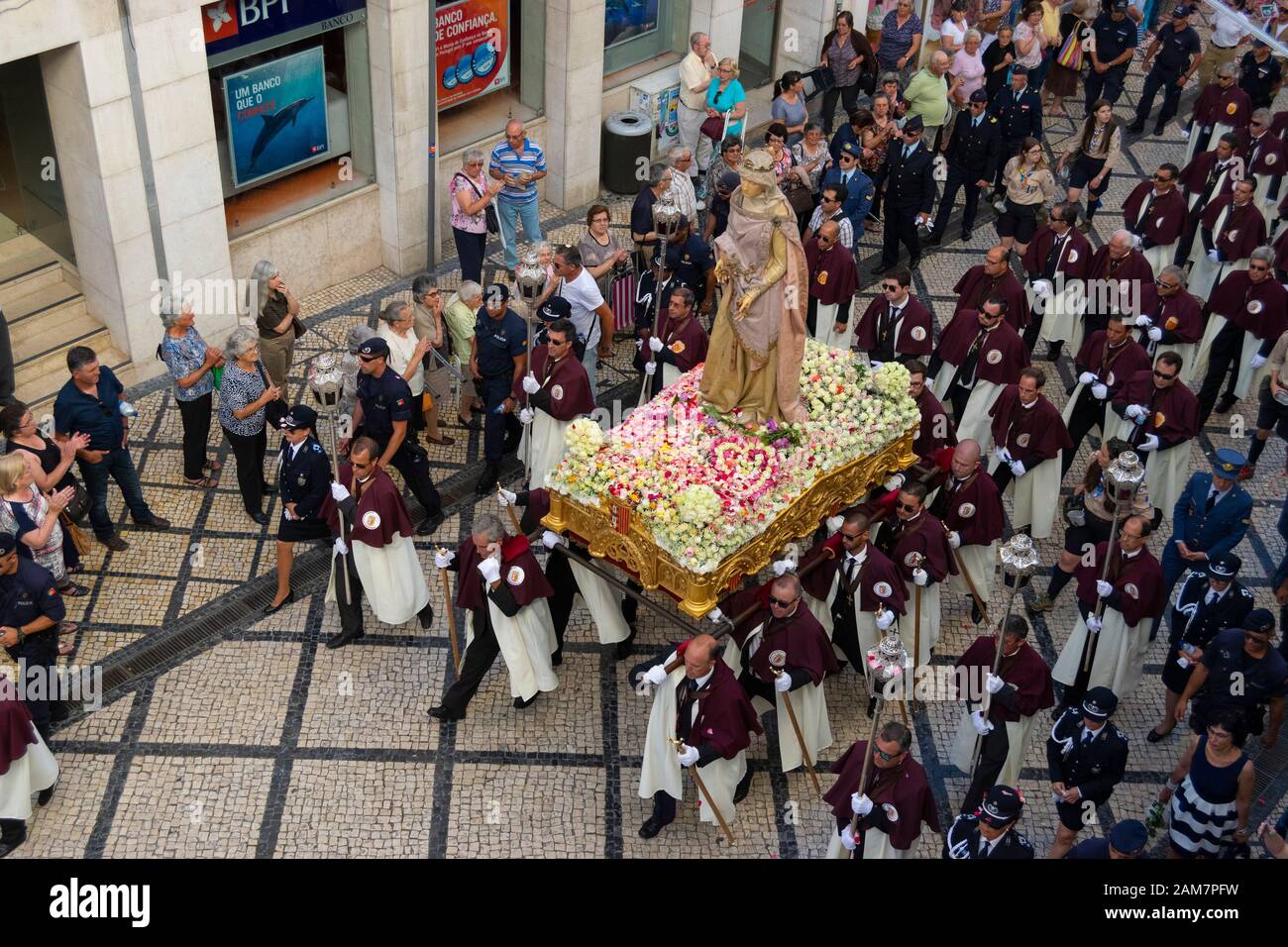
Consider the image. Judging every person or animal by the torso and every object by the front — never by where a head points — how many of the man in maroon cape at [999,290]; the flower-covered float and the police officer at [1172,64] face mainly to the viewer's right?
0

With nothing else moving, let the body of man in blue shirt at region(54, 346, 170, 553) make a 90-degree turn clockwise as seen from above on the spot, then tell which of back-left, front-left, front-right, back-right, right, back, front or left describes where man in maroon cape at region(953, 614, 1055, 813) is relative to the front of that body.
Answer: left

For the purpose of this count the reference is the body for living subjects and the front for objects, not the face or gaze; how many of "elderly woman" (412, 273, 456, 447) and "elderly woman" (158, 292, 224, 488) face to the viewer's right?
2

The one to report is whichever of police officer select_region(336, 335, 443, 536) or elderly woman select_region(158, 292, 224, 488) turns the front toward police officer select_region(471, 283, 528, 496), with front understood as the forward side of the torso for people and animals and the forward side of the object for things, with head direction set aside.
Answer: the elderly woman

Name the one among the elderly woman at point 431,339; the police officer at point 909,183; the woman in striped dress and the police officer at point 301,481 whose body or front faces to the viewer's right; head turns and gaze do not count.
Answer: the elderly woman

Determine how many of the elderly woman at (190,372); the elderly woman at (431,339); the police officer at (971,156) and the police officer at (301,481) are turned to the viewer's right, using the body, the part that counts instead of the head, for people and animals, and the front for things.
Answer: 2

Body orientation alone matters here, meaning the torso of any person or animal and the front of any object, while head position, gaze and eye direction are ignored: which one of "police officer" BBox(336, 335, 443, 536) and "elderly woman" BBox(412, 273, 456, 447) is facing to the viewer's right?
the elderly woman

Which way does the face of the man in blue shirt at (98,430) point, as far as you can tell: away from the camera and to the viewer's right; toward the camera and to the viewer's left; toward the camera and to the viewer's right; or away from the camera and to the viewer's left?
toward the camera and to the viewer's right

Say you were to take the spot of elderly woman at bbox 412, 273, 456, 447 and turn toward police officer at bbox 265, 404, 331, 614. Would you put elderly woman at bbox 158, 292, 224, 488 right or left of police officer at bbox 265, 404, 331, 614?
right

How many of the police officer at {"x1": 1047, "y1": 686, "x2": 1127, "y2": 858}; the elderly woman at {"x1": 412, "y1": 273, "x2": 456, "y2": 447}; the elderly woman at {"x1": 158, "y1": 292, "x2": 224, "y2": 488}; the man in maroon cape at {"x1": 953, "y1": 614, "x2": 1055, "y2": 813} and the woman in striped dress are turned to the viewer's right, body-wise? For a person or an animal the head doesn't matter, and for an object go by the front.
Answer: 2

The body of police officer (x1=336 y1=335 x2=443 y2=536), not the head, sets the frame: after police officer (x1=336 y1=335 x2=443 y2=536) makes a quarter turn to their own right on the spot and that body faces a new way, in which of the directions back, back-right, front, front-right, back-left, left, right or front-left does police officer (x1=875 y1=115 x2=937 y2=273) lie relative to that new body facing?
right

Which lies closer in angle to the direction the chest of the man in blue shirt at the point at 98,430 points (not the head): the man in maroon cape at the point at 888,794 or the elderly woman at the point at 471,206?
the man in maroon cape

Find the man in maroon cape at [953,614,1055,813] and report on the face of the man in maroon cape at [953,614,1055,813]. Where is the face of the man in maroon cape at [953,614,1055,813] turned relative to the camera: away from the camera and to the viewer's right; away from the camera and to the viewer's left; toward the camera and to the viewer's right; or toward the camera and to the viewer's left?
toward the camera and to the viewer's left

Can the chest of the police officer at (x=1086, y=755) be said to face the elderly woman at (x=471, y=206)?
no

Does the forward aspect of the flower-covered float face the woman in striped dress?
no

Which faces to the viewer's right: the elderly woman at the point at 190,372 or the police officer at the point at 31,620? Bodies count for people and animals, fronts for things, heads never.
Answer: the elderly woman

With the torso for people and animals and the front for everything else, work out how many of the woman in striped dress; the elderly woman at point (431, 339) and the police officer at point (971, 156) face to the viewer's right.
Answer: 1

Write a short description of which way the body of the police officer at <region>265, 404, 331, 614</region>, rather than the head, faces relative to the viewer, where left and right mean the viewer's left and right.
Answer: facing the viewer and to the left of the viewer

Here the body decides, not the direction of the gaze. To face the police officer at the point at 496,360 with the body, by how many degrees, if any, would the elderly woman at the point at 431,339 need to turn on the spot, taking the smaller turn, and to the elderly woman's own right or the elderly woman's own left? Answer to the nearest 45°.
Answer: approximately 45° to the elderly woman's own right

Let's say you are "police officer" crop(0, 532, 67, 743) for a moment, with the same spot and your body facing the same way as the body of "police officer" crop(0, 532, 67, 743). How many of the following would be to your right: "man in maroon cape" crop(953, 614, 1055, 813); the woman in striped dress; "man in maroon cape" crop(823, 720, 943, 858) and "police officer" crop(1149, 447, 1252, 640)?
0
